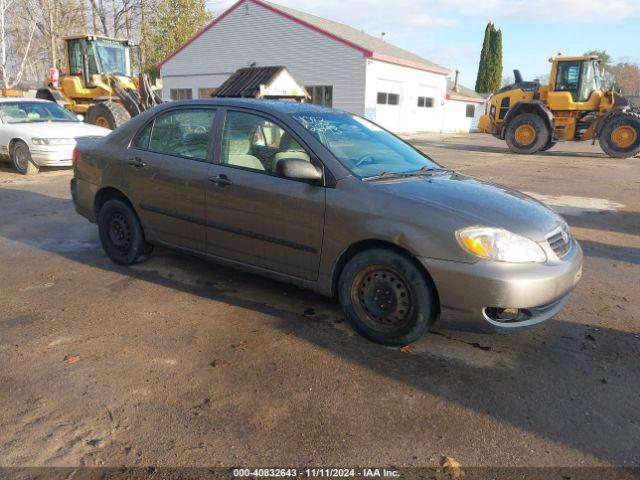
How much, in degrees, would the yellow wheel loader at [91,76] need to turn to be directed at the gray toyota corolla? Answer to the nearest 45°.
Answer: approximately 45° to its right

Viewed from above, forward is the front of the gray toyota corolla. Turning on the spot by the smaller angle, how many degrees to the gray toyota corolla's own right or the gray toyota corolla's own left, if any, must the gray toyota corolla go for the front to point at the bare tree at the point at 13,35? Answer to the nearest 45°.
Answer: approximately 180°

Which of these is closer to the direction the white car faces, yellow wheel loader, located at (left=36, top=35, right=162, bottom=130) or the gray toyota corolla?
the gray toyota corolla

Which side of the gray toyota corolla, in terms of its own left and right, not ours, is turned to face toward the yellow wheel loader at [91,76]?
back

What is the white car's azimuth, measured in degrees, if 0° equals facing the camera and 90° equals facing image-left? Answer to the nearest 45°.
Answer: approximately 315°

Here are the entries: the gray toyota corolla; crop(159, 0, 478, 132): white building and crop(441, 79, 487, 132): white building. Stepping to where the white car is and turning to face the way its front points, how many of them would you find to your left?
2

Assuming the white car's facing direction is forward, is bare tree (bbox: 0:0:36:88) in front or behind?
behind

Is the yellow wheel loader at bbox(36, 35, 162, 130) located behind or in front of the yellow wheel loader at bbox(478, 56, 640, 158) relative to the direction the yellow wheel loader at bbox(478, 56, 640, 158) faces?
behind

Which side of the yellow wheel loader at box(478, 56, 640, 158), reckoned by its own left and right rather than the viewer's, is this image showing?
right

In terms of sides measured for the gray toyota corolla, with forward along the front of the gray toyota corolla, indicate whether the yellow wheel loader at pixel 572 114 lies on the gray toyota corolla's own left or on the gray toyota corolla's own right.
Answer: on the gray toyota corolla's own left

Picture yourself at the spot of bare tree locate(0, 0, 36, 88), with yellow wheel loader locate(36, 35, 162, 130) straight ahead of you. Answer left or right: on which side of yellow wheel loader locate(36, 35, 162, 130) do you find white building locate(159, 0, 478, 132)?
left
